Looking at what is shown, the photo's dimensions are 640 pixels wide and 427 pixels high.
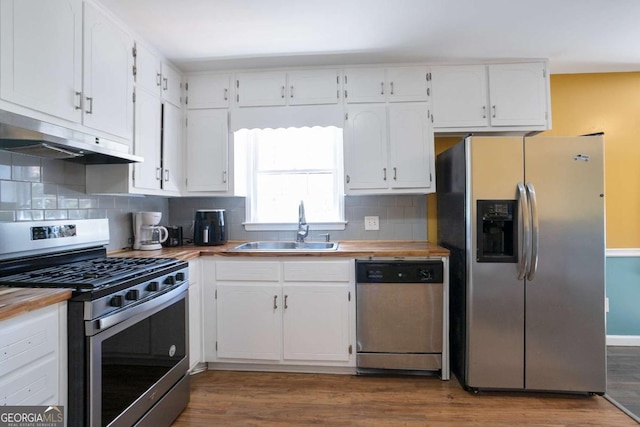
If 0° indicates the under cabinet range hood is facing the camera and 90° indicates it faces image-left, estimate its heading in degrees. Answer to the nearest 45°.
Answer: approximately 315°

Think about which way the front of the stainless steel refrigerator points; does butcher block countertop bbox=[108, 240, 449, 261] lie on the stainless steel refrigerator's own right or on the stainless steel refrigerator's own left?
on the stainless steel refrigerator's own right

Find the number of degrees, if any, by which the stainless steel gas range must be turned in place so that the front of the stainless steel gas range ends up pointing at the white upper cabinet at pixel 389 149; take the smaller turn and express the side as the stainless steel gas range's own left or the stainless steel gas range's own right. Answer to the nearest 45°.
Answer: approximately 45° to the stainless steel gas range's own left

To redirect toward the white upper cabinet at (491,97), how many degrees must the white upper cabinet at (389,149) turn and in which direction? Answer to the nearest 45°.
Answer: approximately 90° to its left

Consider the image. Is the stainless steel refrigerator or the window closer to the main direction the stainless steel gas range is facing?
the stainless steel refrigerator

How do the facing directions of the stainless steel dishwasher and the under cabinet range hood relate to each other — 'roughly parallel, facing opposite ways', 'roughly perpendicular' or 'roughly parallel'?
roughly perpendicular
